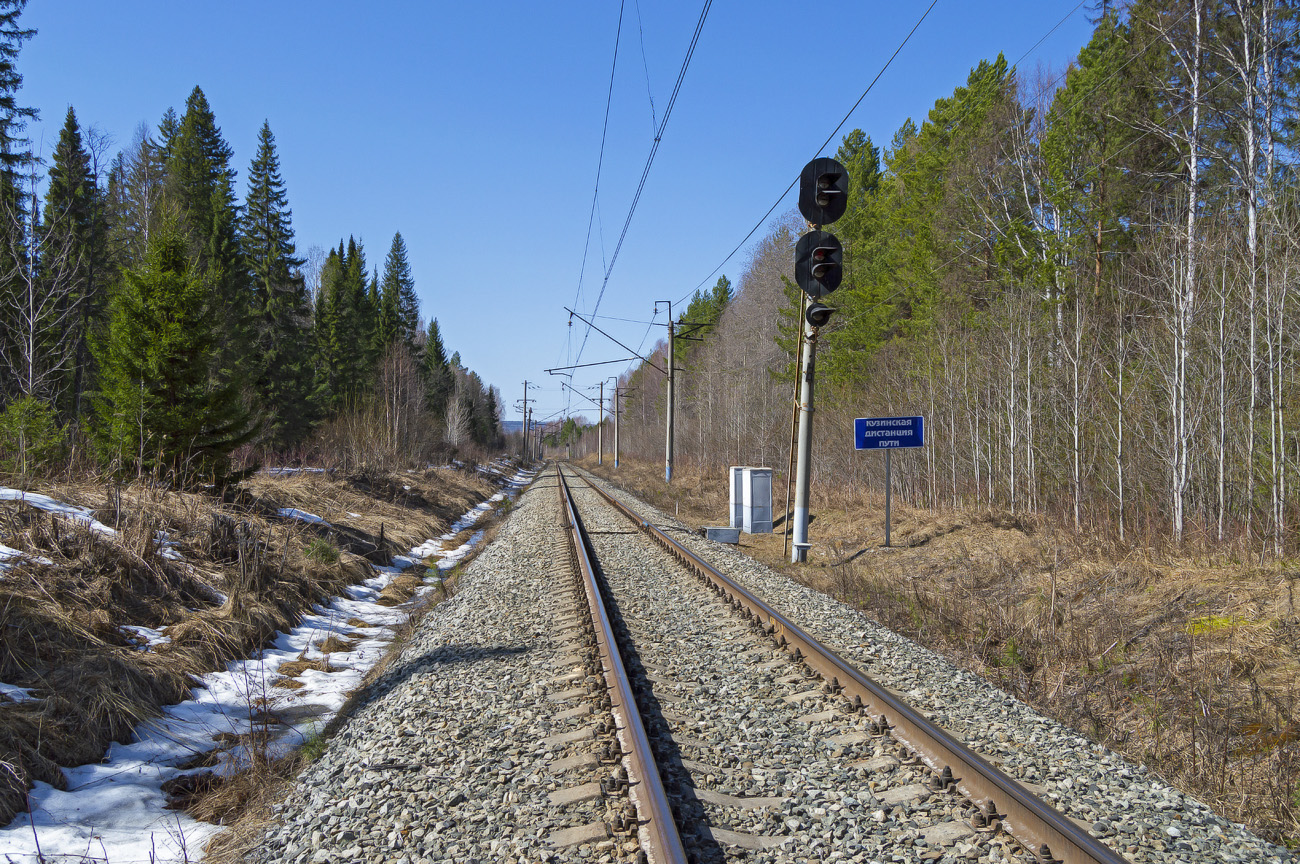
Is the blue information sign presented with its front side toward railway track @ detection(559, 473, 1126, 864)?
yes

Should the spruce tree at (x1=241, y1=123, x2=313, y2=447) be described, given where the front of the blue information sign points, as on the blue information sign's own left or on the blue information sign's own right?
on the blue information sign's own right

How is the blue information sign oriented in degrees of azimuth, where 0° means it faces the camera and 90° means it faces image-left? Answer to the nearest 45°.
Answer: approximately 0°

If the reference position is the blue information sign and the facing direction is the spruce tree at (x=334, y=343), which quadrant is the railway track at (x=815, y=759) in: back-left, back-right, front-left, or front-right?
back-left

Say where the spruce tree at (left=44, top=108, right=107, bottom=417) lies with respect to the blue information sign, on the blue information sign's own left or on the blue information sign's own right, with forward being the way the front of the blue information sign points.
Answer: on the blue information sign's own right

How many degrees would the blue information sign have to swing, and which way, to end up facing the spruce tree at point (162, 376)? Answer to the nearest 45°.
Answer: approximately 45° to its right

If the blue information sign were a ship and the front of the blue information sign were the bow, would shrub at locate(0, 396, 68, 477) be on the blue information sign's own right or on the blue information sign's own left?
on the blue information sign's own right
